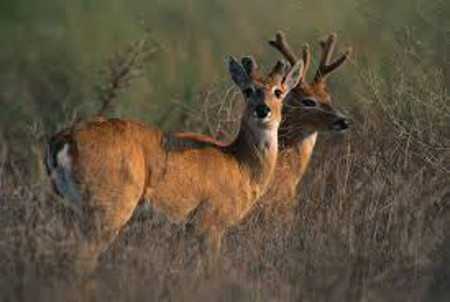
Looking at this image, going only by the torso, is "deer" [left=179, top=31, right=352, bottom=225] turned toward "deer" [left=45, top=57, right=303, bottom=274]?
no

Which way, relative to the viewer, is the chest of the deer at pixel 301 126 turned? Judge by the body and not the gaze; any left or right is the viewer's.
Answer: facing to the right of the viewer
